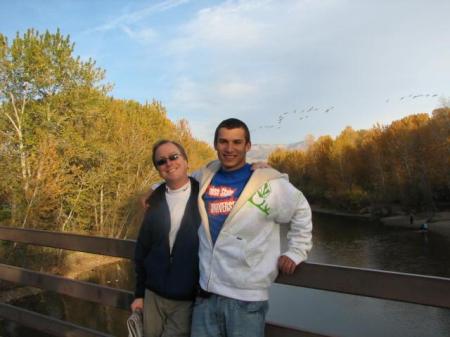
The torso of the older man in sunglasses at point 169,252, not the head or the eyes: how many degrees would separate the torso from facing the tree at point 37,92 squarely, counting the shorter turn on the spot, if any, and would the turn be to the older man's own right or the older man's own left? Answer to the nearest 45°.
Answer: approximately 180°

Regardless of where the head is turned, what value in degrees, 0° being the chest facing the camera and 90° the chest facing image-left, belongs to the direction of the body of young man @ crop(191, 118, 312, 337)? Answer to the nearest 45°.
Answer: approximately 45°

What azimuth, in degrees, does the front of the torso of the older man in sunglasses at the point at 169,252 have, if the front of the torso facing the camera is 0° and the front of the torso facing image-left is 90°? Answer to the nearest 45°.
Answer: approximately 0°

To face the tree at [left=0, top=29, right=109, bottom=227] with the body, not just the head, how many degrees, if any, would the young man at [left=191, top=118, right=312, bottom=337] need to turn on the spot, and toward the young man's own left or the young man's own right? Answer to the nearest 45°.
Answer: approximately 90° to the young man's own right
